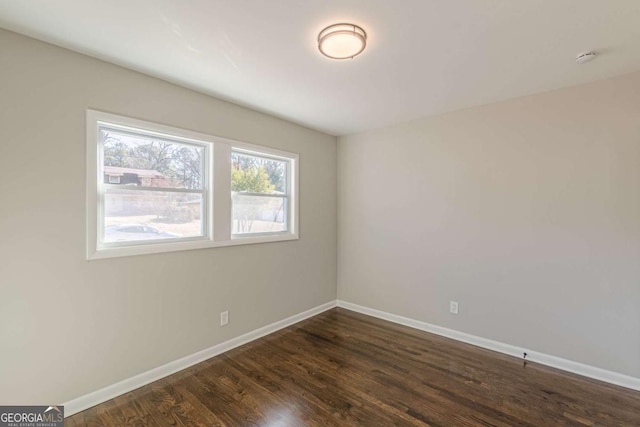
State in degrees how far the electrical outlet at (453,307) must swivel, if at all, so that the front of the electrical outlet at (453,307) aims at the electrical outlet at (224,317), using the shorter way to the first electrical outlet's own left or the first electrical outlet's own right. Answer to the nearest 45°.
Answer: approximately 45° to the first electrical outlet's own right

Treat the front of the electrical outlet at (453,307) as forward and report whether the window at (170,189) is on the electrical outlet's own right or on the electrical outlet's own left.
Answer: on the electrical outlet's own right

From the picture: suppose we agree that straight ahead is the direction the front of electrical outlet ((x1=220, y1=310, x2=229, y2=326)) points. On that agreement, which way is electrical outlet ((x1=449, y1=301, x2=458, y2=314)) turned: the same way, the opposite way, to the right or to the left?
to the right

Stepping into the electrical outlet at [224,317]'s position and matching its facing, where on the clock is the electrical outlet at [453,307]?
the electrical outlet at [453,307] is roughly at 11 o'clock from the electrical outlet at [224,317].

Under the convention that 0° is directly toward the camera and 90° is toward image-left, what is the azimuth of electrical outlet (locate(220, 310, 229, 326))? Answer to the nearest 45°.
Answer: approximately 315°
